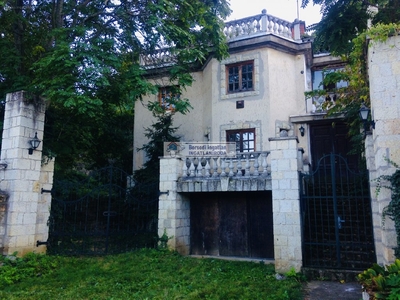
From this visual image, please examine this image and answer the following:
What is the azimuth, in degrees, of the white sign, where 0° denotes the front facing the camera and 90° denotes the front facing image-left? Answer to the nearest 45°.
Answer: approximately 0°

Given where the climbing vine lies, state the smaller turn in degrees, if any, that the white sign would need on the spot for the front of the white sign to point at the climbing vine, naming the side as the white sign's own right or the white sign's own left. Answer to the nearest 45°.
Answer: approximately 45° to the white sign's own left

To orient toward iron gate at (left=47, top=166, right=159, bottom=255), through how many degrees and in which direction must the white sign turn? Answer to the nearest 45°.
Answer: approximately 45° to its right

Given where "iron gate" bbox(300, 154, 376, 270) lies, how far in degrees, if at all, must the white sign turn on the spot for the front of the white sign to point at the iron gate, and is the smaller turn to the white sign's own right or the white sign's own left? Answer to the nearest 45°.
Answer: approximately 45° to the white sign's own left
